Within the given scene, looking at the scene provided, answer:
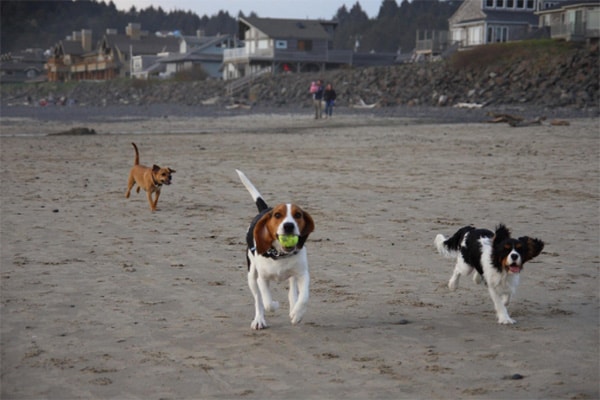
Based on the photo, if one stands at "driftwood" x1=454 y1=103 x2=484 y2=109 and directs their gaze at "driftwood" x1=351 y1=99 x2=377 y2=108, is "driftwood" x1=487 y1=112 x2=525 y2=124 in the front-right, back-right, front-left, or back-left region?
back-left

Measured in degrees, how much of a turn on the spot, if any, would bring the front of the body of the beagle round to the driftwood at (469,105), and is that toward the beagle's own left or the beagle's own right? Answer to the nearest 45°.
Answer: approximately 180°

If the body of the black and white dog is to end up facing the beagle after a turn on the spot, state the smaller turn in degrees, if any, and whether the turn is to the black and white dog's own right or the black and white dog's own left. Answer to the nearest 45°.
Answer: approximately 90° to the black and white dog's own right

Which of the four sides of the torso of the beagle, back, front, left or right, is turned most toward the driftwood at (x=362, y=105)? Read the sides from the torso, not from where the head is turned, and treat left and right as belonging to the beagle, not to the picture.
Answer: back

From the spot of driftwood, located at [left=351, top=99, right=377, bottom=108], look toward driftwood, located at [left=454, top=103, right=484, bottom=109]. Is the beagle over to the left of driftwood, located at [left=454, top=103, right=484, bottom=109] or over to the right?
right

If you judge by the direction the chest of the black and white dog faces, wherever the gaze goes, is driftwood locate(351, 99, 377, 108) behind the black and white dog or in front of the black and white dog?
behind

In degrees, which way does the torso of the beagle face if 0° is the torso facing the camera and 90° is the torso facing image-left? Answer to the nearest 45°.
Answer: approximately 0°

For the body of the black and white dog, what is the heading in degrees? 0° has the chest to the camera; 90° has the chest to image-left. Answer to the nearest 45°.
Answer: approximately 315°

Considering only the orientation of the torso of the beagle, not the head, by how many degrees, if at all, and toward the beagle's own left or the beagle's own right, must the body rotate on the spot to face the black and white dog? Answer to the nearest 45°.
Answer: approximately 90° to the beagle's own left
